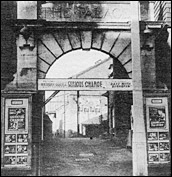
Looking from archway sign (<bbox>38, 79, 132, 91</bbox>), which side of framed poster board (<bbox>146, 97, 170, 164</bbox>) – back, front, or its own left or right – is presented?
right

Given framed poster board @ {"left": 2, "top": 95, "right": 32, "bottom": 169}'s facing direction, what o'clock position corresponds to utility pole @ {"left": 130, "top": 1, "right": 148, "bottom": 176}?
The utility pole is roughly at 10 o'clock from the framed poster board.

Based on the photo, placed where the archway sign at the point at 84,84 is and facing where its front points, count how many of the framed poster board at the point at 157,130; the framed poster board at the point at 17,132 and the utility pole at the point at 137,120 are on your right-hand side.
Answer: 1

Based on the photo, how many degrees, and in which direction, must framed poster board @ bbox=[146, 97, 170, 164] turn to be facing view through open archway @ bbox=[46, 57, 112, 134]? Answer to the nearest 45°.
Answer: approximately 180°

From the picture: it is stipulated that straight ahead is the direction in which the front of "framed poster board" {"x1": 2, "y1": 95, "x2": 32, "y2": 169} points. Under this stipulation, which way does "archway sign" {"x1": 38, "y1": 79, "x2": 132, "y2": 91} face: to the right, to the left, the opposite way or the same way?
the same way

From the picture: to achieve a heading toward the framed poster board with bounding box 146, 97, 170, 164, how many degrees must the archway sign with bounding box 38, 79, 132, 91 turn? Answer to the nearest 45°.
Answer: approximately 90° to its left

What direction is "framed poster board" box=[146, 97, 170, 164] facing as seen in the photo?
toward the camera

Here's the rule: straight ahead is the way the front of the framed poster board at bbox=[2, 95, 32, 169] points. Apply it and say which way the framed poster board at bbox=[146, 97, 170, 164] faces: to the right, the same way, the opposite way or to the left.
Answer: the same way

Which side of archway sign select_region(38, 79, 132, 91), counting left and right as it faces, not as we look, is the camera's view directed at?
front

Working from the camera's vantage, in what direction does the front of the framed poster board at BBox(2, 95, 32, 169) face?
facing the viewer

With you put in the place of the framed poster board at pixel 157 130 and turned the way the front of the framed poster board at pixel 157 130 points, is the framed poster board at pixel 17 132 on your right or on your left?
on your right

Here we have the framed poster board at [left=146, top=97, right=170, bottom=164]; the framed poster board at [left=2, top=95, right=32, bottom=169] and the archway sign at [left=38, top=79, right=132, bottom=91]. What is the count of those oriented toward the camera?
3

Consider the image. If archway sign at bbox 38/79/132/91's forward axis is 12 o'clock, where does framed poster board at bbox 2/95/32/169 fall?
The framed poster board is roughly at 3 o'clock from the archway sign.

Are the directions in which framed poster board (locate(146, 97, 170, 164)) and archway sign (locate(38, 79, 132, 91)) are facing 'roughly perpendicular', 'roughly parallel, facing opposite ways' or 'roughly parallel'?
roughly parallel

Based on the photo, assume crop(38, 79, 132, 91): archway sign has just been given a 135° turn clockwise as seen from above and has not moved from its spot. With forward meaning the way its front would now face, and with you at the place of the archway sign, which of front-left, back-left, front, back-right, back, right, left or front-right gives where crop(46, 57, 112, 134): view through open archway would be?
front-right
